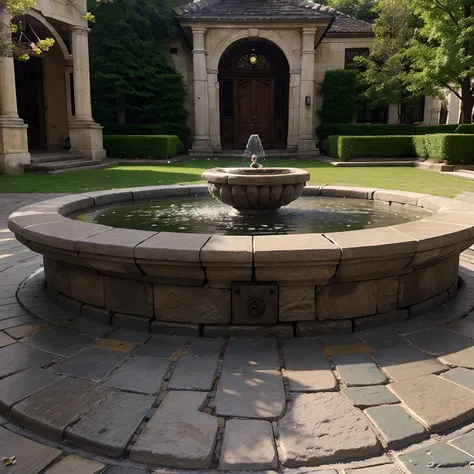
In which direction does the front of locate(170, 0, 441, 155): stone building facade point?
toward the camera

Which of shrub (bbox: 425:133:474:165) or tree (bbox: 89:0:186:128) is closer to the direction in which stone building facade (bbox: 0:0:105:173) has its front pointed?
the shrub

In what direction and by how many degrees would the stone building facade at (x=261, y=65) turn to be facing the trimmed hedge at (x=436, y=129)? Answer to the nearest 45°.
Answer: approximately 90° to its left

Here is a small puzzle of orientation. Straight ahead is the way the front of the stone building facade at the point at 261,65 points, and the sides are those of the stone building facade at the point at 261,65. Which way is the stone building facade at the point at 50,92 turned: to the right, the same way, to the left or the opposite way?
to the left

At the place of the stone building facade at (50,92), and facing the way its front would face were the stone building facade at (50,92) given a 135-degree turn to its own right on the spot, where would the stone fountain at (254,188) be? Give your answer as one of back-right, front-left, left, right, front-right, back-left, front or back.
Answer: left

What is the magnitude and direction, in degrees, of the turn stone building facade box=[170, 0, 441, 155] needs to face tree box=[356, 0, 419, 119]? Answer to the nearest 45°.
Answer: approximately 90° to its left

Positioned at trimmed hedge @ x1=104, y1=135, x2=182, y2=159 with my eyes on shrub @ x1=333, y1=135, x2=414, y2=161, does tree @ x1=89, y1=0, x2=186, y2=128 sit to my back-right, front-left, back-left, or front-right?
back-left

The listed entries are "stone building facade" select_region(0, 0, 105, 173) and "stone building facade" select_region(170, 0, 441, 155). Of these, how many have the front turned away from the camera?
0

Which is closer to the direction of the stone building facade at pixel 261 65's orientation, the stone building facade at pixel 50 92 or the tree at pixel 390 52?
the stone building facade

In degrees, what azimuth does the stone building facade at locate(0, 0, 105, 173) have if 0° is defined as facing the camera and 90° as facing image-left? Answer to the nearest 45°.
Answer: approximately 315°

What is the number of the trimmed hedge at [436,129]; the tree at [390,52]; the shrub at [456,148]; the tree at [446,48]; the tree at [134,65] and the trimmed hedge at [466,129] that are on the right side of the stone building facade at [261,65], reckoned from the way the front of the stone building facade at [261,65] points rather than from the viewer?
1

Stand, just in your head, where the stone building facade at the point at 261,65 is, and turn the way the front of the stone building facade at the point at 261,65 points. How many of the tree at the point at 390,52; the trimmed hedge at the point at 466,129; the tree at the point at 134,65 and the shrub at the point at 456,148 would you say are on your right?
1

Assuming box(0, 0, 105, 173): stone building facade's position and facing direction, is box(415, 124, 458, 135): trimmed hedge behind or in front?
in front

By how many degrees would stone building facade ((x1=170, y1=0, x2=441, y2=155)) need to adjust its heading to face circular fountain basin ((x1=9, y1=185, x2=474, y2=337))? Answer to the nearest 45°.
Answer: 0° — it already faces it
